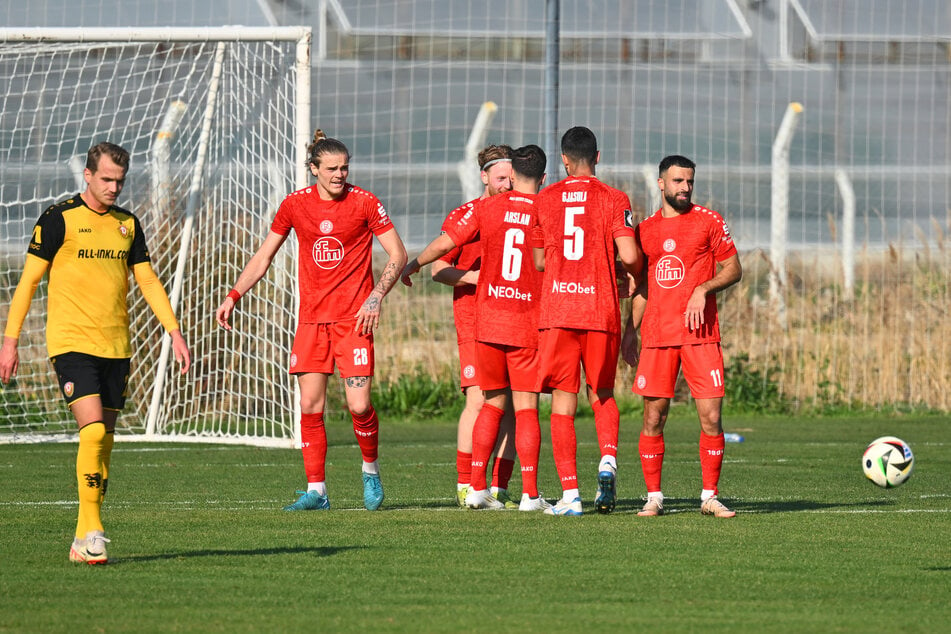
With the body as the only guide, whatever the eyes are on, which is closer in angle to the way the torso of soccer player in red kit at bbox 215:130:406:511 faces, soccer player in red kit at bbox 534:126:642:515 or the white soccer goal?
the soccer player in red kit

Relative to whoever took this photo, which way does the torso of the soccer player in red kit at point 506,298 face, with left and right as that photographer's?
facing away from the viewer

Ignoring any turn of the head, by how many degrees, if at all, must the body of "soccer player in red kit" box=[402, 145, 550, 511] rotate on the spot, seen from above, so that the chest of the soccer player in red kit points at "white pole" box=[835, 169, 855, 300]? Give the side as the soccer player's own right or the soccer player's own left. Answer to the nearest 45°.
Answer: approximately 45° to the soccer player's own right

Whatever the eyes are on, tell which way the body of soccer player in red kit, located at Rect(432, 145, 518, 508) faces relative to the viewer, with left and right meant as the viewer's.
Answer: facing the viewer and to the right of the viewer

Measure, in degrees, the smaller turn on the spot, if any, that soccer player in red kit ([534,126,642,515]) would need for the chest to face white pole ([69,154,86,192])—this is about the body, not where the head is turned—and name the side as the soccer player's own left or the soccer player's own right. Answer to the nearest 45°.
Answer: approximately 45° to the soccer player's own left

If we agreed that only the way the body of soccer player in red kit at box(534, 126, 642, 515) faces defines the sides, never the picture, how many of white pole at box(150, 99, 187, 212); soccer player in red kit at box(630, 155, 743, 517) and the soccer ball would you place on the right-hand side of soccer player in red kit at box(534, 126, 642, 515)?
2

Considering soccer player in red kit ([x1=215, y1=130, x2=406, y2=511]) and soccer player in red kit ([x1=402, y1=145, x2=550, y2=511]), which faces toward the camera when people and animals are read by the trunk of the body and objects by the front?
soccer player in red kit ([x1=215, y1=130, x2=406, y2=511])

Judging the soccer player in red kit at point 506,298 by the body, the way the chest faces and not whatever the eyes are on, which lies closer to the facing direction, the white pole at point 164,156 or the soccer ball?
the white pole

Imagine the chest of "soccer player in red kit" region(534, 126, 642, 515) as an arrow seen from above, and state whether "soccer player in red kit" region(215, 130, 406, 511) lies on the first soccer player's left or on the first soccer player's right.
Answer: on the first soccer player's left

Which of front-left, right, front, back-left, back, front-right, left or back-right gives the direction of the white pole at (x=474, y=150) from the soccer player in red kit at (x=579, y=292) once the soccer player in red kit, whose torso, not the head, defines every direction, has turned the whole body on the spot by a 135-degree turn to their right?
back-left

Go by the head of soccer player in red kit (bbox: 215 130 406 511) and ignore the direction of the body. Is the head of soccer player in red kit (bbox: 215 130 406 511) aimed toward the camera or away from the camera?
toward the camera

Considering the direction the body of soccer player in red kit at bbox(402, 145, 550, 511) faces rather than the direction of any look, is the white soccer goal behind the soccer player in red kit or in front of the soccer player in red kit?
in front

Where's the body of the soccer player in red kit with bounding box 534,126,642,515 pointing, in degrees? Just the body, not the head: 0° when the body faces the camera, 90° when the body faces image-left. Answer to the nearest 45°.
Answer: approximately 180°

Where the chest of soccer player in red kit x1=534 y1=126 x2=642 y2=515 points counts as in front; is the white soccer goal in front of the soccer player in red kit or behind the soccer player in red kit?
in front

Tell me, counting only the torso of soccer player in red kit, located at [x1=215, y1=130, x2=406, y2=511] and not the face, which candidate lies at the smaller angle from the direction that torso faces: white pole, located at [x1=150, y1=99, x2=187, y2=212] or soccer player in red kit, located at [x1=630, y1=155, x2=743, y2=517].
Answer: the soccer player in red kit

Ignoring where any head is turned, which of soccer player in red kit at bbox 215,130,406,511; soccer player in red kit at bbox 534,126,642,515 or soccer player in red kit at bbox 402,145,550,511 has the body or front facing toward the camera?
soccer player in red kit at bbox 215,130,406,511

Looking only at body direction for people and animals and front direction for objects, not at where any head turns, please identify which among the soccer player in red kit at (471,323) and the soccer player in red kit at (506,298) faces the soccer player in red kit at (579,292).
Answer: the soccer player in red kit at (471,323)

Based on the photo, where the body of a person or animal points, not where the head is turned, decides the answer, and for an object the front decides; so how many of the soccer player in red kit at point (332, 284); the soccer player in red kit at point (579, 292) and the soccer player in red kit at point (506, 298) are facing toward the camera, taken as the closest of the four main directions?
1

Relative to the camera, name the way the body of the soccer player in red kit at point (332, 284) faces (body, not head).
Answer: toward the camera
